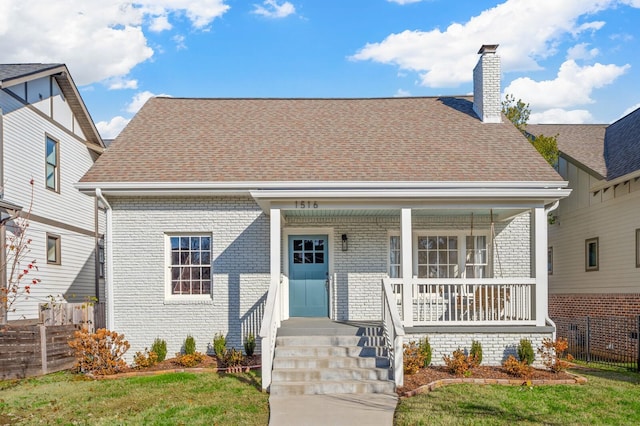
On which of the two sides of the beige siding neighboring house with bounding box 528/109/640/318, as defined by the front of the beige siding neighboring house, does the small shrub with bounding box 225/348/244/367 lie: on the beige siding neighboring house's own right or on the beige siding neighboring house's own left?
on the beige siding neighboring house's own right

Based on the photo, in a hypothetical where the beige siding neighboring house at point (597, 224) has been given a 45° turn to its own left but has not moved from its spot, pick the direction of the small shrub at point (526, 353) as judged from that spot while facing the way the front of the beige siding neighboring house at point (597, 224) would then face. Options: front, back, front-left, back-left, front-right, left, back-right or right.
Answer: right

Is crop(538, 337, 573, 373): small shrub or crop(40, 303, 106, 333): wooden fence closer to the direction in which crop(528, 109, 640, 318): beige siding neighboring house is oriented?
the small shrub

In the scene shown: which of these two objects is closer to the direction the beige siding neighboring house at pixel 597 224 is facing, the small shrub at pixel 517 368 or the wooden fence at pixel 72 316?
the small shrub

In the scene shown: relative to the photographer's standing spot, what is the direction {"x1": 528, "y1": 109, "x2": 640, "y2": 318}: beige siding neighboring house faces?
facing the viewer and to the right of the viewer

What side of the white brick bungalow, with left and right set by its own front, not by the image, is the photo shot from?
front

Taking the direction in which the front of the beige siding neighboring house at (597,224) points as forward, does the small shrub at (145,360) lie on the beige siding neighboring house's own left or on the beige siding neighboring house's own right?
on the beige siding neighboring house's own right

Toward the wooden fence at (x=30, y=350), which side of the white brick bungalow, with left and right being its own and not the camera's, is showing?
right

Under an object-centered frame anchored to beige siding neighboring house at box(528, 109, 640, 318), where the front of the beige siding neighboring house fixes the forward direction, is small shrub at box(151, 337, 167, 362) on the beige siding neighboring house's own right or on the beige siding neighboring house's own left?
on the beige siding neighboring house's own right

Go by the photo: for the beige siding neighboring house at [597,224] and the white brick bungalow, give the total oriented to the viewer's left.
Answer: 0

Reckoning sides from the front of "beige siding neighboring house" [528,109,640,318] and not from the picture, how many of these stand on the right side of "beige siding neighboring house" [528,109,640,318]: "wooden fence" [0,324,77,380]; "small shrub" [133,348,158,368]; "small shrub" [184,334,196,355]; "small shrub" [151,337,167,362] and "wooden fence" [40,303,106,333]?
5

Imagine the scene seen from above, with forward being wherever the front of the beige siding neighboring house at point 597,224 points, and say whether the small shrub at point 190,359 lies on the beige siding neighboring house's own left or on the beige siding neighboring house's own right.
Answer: on the beige siding neighboring house's own right

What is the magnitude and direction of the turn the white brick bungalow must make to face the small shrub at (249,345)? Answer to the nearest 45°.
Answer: approximately 45° to its right

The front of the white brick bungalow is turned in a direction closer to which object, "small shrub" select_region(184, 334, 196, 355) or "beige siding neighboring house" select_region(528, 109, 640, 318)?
the small shrub
